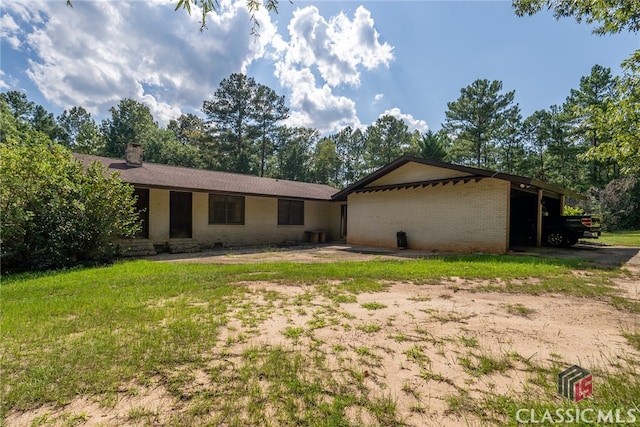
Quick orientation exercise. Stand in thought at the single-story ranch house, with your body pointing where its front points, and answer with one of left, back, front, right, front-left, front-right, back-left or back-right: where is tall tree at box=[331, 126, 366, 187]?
back

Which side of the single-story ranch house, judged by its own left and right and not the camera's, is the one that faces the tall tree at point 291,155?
back

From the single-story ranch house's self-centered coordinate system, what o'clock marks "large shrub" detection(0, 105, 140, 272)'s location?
The large shrub is roughly at 2 o'clock from the single-story ranch house.

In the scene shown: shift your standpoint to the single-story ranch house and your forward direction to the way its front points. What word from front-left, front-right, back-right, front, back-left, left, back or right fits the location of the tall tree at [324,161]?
back

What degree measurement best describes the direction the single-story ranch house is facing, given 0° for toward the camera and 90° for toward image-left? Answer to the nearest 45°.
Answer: approximately 0°

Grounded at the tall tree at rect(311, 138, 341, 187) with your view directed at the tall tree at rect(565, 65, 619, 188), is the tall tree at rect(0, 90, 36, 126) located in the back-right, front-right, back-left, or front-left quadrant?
back-right

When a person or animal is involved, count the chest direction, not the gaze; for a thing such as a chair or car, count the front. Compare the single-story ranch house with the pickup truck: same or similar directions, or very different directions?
very different directions
